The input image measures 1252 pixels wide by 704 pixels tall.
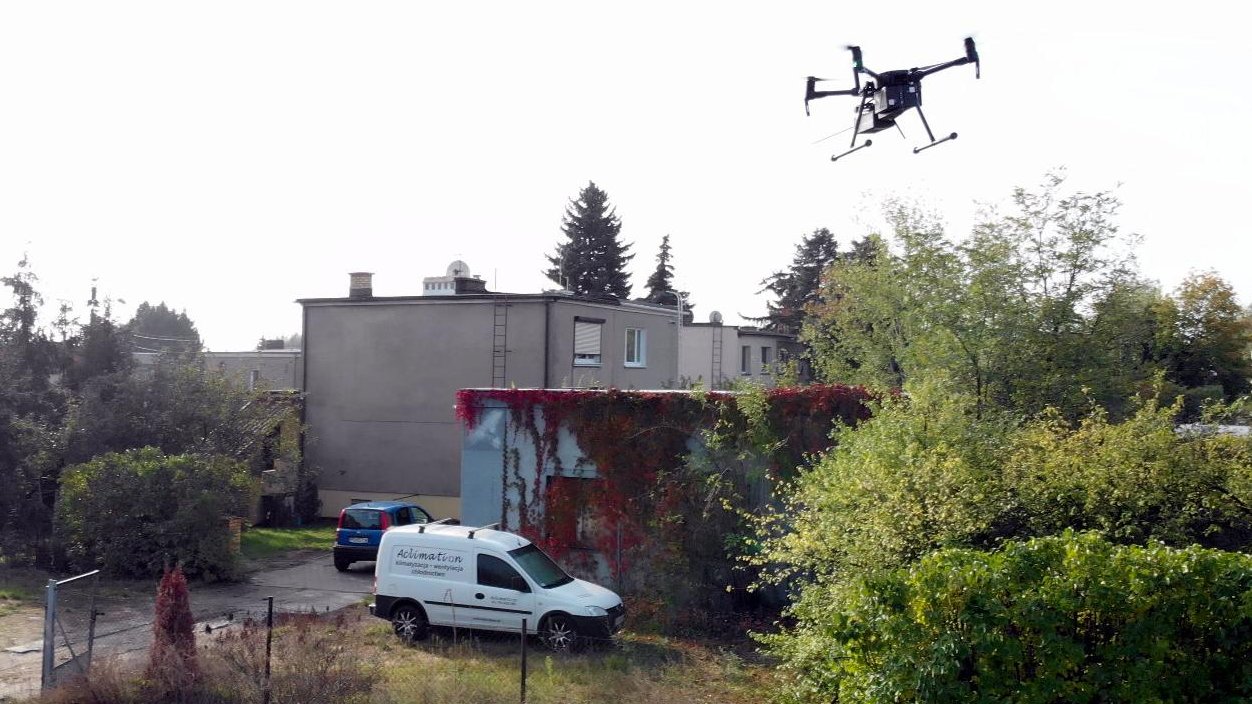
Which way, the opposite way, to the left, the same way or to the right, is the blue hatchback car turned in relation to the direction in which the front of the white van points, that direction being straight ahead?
to the left

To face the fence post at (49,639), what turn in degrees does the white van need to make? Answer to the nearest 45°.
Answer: approximately 90° to its right

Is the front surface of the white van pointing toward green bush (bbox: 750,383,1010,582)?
yes

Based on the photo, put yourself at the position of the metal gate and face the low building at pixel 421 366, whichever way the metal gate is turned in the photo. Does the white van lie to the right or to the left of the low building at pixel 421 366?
right

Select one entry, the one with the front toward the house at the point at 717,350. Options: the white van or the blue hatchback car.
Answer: the blue hatchback car

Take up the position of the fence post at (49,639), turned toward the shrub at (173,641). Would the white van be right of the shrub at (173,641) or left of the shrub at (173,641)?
left

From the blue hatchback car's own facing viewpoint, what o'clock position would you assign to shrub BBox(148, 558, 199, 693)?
The shrub is roughly at 5 o'clock from the blue hatchback car.

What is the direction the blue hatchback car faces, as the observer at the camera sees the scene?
facing away from the viewer and to the right of the viewer

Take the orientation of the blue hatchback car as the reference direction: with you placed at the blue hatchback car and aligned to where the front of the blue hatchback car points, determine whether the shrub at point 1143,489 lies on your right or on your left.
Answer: on your right

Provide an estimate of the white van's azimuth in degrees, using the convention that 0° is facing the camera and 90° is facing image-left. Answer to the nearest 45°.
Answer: approximately 315°

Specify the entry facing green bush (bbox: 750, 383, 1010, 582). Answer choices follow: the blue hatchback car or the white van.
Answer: the white van

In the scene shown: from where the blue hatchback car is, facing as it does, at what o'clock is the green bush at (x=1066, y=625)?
The green bush is roughly at 4 o'clock from the blue hatchback car.

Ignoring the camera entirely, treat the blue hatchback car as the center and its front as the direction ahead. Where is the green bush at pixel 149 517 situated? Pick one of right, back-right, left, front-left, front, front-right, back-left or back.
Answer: back-left
